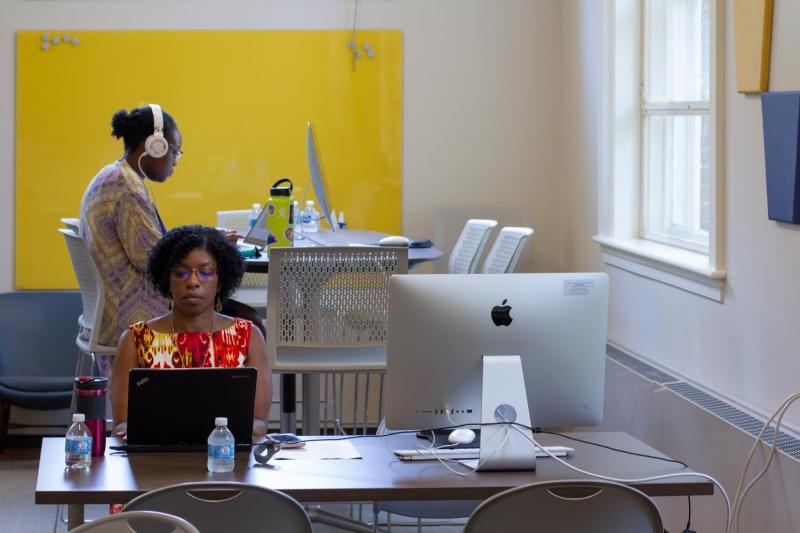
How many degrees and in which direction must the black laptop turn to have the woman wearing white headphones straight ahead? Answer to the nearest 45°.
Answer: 0° — it already faces them

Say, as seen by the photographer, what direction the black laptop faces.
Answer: facing away from the viewer

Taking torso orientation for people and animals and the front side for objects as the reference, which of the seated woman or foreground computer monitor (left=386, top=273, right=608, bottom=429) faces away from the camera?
the foreground computer monitor

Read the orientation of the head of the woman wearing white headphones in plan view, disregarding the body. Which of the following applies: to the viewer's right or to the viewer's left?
to the viewer's right

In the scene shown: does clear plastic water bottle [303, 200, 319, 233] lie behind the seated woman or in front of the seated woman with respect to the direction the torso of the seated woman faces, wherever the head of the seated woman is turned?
behind

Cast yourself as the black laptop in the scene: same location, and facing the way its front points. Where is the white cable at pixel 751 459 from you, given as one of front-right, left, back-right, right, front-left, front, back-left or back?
right

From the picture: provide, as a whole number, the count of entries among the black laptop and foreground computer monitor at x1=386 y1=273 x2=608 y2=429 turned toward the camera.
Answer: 0

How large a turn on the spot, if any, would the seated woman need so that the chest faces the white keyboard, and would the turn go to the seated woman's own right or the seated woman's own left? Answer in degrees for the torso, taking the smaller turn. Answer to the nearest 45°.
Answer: approximately 45° to the seated woman's own left

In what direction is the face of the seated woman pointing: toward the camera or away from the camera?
toward the camera

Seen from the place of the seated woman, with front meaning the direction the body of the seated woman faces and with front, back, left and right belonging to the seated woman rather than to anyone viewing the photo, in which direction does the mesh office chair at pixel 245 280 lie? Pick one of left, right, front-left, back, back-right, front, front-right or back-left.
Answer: back

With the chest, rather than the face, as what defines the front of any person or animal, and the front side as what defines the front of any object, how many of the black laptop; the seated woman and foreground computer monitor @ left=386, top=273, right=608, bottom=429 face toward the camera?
1

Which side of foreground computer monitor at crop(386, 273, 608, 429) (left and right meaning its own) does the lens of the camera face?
back

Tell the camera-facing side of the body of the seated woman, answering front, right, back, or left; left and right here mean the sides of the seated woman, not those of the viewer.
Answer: front

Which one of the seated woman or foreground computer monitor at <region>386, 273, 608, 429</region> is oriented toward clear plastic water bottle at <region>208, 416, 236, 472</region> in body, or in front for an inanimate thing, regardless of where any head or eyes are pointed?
the seated woman

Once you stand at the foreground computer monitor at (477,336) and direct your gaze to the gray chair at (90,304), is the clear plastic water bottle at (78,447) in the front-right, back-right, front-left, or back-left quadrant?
front-left

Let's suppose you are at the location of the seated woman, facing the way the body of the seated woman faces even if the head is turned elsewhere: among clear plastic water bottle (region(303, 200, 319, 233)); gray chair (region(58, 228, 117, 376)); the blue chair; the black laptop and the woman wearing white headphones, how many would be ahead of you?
1

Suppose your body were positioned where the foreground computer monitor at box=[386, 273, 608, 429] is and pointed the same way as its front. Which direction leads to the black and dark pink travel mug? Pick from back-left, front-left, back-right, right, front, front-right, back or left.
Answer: left

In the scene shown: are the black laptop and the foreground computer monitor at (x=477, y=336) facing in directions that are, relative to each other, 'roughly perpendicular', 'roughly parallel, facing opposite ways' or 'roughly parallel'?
roughly parallel
